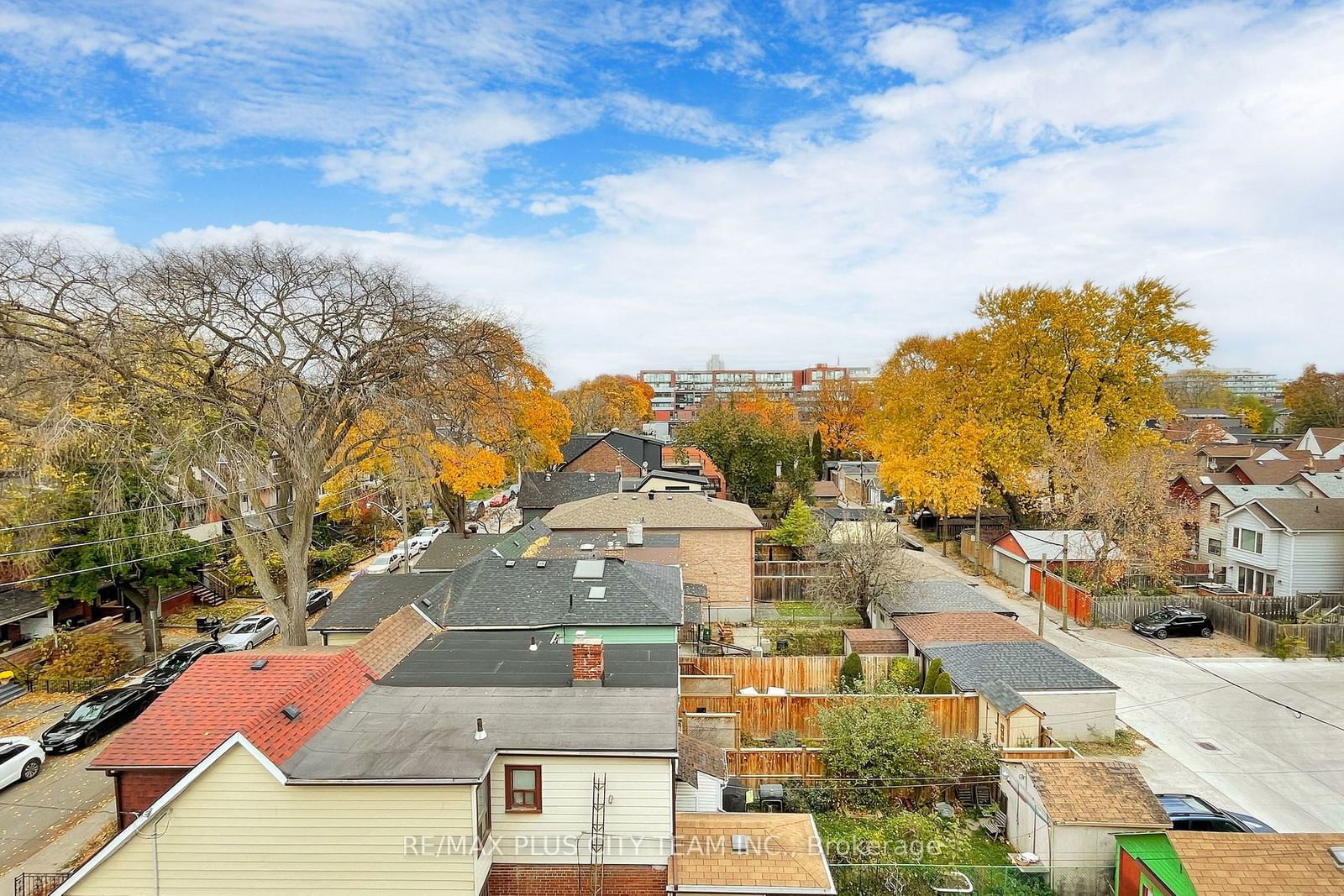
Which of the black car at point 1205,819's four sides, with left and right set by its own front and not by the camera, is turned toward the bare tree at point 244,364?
back

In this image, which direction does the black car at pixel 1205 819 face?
to the viewer's right

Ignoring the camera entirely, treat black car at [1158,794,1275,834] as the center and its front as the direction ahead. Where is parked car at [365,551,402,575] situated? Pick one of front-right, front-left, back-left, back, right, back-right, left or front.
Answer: back

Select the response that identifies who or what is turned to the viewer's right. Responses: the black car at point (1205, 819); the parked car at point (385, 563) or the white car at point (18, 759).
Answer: the black car
